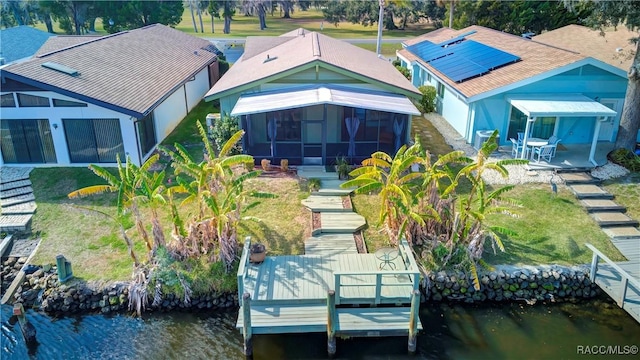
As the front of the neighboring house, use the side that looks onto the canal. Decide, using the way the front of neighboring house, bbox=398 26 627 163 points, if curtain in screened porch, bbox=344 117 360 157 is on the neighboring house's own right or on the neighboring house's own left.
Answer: on the neighboring house's own right

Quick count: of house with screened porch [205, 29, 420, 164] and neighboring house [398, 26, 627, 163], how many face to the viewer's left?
0

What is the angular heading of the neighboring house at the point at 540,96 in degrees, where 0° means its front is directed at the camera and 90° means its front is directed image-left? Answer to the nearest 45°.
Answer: approximately 315°

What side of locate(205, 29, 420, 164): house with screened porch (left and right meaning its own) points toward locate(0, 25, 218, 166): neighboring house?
right

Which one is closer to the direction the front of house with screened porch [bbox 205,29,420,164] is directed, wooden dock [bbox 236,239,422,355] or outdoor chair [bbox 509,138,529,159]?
the wooden dock

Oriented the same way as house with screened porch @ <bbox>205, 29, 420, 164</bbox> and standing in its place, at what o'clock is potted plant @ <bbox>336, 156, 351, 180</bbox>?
The potted plant is roughly at 11 o'clock from the house with screened porch.

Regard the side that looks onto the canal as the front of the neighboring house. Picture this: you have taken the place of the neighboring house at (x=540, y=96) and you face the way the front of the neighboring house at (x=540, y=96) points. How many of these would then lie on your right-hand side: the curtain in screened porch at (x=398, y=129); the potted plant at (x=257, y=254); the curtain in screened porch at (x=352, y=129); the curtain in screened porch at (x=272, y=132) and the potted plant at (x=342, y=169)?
5

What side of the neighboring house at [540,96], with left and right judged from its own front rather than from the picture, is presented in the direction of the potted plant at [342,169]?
right

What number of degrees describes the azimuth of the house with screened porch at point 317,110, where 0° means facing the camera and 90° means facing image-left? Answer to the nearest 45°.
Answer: approximately 0°

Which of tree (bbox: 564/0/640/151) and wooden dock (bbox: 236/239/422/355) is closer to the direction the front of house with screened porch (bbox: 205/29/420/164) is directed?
the wooden dock

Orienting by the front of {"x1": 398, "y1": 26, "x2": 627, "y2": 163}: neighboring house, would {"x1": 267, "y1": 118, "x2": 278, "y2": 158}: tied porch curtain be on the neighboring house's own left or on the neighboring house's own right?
on the neighboring house's own right

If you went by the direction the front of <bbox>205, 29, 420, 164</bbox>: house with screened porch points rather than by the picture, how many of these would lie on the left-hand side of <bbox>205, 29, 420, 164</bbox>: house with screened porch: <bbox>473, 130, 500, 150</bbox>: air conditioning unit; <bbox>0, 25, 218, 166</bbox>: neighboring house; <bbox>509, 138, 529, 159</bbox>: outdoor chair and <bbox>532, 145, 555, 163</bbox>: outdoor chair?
3

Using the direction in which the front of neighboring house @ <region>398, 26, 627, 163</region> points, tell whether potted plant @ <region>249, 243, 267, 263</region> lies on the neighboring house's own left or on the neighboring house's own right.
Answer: on the neighboring house's own right
